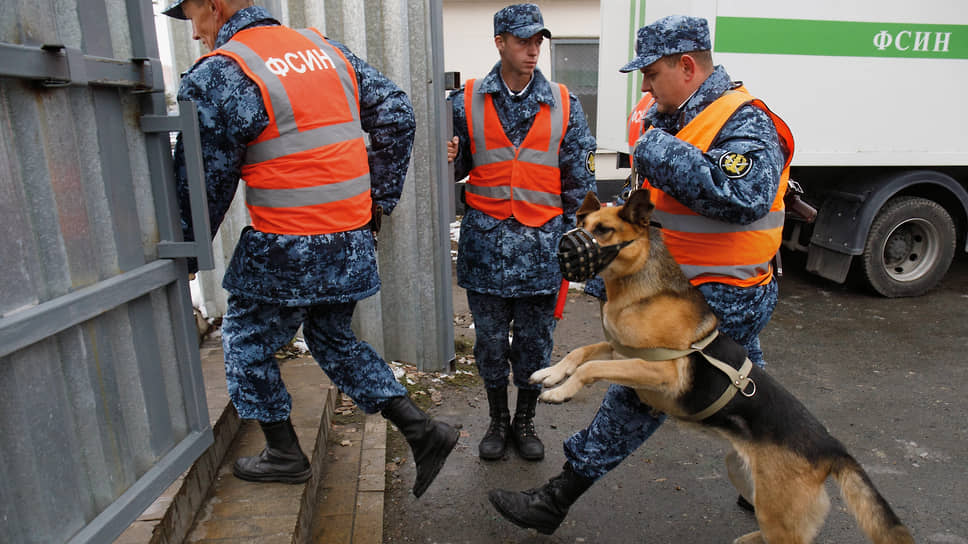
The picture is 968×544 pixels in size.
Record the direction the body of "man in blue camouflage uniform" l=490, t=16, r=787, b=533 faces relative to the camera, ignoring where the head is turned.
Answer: to the viewer's left

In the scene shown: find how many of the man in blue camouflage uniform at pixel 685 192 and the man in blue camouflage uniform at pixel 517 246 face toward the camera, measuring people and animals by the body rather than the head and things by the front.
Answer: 1

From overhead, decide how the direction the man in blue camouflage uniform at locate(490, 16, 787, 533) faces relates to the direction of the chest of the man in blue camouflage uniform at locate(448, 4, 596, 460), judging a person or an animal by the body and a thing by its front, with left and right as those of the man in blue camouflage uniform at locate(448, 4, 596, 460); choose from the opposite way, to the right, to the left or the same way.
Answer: to the right

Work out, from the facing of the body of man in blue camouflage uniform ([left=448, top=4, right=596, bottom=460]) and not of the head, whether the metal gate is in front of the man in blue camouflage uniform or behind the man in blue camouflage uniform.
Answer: in front

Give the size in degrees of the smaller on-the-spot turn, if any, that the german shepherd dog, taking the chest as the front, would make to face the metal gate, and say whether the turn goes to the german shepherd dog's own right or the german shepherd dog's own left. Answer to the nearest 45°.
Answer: approximately 45° to the german shepherd dog's own left

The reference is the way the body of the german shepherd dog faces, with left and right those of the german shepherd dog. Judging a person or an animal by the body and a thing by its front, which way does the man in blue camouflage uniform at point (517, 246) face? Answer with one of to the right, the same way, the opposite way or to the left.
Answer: to the left

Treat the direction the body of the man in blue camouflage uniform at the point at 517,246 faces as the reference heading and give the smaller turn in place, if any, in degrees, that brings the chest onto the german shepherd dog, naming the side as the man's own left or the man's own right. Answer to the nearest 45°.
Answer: approximately 45° to the man's own left

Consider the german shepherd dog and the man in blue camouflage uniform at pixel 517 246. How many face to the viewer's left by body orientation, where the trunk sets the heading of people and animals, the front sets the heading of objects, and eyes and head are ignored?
1

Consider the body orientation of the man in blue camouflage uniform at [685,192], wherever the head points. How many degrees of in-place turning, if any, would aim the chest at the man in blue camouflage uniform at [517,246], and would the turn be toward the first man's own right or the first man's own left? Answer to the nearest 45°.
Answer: approximately 45° to the first man's own right

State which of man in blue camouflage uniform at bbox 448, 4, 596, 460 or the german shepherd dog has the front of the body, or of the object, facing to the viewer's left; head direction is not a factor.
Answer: the german shepherd dog

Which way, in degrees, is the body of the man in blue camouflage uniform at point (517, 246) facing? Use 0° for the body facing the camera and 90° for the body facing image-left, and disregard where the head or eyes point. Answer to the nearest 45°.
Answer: approximately 0°

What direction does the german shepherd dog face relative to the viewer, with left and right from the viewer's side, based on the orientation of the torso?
facing to the left of the viewer
